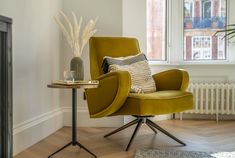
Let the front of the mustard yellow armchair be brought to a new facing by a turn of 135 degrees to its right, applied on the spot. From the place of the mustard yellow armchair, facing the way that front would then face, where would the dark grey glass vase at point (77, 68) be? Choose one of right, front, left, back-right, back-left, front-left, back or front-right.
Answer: front

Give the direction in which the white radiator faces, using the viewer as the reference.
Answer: facing the viewer

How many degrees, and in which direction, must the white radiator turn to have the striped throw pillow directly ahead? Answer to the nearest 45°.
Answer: approximately 45° to its right

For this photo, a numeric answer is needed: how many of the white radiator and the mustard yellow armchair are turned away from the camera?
0

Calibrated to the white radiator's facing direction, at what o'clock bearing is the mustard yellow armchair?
The mustard yellow armchair is roughly at 1 o'clock from the white radiator.

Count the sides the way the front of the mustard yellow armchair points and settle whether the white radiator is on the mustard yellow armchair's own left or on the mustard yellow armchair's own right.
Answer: on the mustard yellow armchair's own left

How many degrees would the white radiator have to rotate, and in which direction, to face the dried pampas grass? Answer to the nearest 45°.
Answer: approximately 45° to its right
